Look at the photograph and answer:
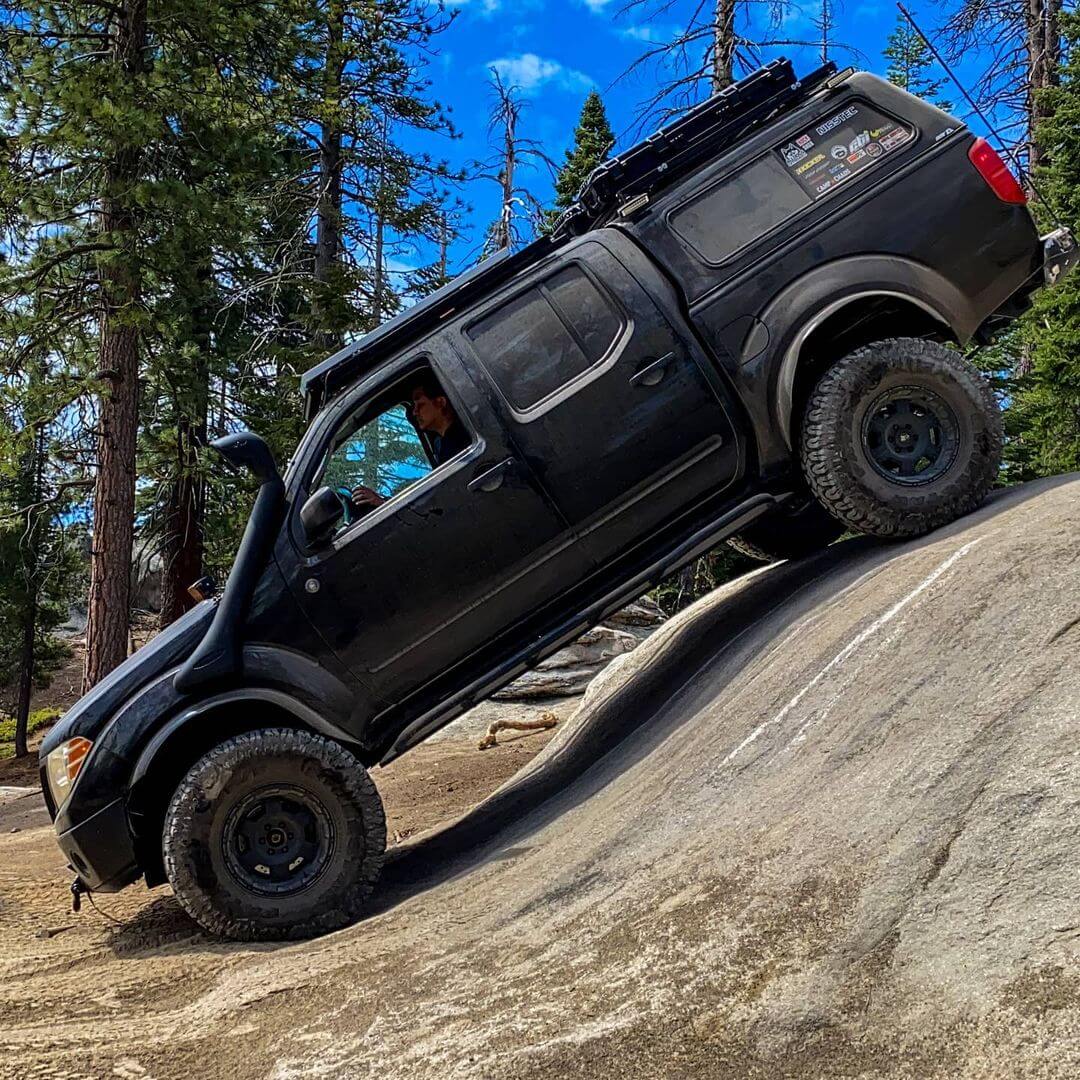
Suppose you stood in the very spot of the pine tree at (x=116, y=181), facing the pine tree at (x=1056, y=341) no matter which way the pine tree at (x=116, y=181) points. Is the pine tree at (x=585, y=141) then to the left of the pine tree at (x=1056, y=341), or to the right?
left

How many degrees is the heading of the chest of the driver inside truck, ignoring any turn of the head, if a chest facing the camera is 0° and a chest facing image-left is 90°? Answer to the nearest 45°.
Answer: approximately 90°

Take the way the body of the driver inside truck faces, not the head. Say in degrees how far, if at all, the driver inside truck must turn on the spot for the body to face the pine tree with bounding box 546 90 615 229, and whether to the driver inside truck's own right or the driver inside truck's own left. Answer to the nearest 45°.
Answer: approximately 90° to the driver inside truck's own right

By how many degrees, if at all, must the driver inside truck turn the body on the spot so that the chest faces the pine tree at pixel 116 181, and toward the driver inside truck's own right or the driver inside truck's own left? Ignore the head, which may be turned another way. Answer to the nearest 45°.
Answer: approximately 90° to the driver inside truck's own right

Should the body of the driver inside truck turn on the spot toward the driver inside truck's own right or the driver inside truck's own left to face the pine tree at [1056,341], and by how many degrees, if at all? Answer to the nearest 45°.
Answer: approximately 135° to the driver inside truck's own right
